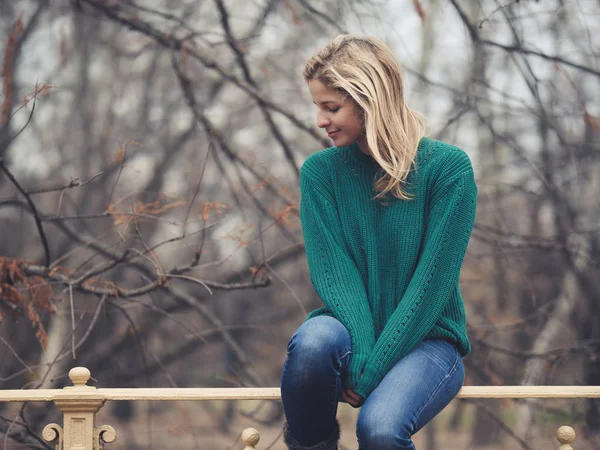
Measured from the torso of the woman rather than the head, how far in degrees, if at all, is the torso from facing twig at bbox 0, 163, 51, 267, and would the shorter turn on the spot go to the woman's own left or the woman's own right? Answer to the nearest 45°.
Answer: approximately 90° to the woman's own right

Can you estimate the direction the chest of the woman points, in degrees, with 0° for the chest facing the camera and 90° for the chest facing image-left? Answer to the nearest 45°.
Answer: approximately 45°
